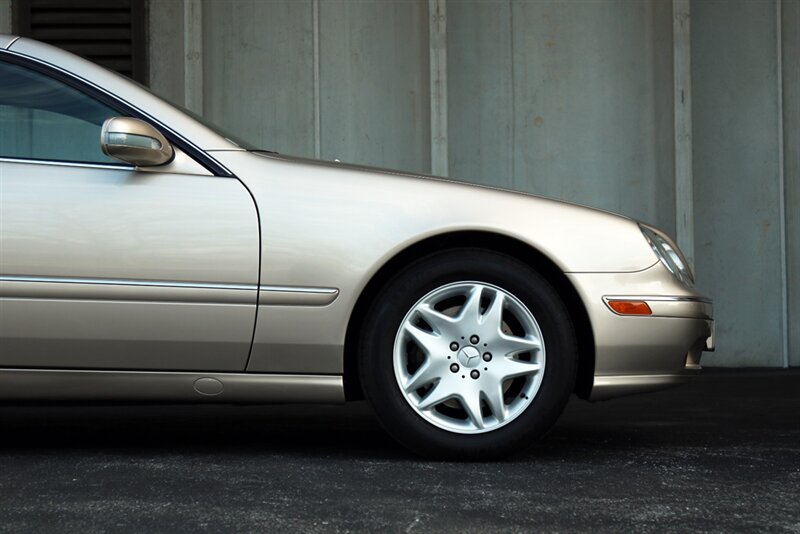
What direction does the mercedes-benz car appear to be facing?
to the viewer's right

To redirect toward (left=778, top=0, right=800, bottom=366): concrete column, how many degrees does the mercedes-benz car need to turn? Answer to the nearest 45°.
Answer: approximately 45° to its left
